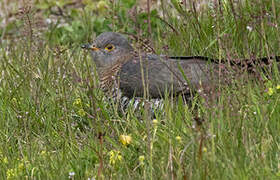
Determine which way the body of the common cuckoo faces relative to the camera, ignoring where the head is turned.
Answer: to the viewer's left

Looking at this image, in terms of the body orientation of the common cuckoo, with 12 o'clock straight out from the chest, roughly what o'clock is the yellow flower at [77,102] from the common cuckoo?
The yellow flower is roughly at 11 o'clock from the common cuckoo.
